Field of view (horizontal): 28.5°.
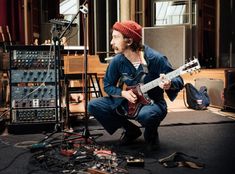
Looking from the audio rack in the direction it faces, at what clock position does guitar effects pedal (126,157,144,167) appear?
The guitar effects pedal is roughly at 11 o'clock from the audio rack.

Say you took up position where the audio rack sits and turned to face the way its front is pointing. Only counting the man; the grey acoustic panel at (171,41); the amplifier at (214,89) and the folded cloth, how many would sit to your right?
0

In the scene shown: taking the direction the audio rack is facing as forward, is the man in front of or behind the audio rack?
in front

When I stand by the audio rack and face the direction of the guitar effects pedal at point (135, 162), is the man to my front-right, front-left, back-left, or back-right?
front-left

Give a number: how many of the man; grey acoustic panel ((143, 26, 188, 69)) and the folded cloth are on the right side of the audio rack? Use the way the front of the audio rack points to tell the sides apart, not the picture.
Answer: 0

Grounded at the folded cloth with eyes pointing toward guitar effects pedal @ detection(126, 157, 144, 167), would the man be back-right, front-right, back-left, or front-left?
front-right

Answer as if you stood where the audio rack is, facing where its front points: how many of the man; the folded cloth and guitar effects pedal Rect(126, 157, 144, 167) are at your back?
0

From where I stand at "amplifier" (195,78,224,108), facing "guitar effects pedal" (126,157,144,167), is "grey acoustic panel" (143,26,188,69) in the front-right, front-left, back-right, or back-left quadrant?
back-right

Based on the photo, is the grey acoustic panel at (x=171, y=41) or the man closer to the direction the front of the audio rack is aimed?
the man

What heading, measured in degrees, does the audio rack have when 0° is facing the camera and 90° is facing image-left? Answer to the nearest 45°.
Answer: approximately 0°

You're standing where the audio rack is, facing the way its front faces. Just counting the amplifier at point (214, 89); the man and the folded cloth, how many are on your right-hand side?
0

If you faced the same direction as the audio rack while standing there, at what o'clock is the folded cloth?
The folded cloth is roughly at 11 o'clock from the audio rack.

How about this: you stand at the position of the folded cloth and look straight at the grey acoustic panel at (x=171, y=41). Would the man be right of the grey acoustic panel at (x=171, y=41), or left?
left

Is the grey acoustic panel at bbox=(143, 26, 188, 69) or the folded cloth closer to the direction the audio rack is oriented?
the folded cloth

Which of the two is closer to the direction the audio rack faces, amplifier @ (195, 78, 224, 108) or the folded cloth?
the folded cloth

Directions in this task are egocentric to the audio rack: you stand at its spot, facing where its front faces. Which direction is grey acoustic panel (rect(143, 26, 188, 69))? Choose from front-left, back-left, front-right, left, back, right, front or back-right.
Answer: back-left
